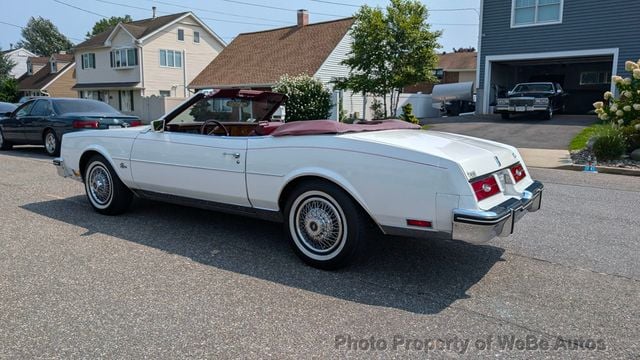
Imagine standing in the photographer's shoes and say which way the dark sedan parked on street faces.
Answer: facing away from the viewer and to the left of the viewer

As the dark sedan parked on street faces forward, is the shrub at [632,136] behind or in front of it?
behind

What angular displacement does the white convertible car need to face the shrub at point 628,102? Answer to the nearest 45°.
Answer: approximately 90° to its right

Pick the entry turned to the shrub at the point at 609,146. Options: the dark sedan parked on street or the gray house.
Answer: the gray house

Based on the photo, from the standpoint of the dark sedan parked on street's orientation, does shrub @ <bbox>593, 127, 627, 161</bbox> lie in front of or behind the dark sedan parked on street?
behind

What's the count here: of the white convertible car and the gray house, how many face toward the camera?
1

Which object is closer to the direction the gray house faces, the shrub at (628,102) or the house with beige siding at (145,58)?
the shrub

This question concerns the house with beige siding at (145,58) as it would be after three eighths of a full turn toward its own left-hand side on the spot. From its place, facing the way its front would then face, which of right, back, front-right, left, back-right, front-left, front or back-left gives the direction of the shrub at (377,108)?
front-right

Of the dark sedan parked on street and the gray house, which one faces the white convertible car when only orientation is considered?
the gray house

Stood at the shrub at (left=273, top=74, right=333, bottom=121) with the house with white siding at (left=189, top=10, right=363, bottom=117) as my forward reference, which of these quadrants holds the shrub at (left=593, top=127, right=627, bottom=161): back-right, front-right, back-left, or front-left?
back-right

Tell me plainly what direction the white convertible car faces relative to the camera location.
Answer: facing away from the viewer and to the left of the viewer

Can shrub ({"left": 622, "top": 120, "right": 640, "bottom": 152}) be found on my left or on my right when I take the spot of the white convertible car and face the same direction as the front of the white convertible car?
on my right

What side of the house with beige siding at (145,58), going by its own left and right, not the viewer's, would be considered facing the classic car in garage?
left
